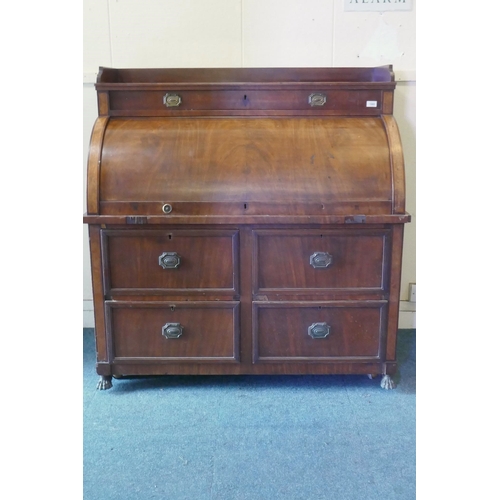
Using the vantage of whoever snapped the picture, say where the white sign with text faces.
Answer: facing the viewer
